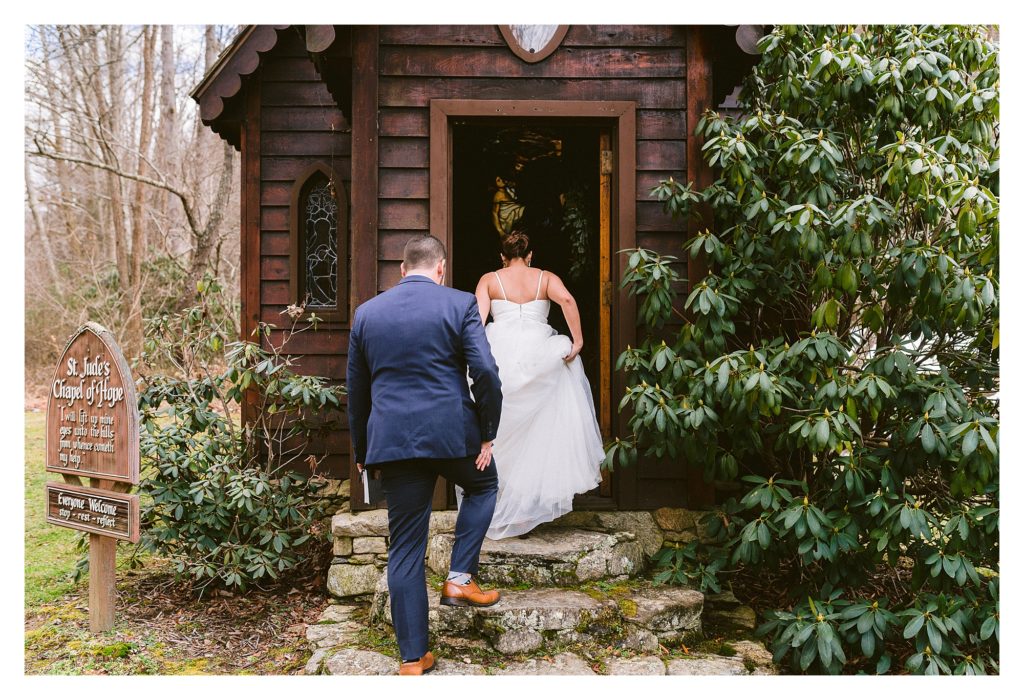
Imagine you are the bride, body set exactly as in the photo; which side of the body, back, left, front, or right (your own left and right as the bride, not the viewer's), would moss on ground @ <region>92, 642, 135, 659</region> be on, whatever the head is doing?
left

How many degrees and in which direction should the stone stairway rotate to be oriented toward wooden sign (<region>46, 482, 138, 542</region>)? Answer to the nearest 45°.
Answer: approximately 90° to its right

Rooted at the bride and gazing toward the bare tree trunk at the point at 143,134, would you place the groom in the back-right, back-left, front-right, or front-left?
back-left

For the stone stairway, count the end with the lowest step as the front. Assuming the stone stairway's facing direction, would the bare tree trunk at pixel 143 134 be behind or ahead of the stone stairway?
behind

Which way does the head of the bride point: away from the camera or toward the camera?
away from the camera

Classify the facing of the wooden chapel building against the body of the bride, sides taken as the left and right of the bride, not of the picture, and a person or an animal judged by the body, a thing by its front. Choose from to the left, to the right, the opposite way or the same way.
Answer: the opposite way

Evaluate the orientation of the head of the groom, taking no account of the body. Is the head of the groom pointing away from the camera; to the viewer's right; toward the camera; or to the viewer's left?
away from the camera

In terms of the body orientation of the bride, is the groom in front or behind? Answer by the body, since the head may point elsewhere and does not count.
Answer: behind

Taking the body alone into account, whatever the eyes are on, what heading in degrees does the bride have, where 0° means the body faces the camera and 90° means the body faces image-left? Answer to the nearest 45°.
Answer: approximately 180°

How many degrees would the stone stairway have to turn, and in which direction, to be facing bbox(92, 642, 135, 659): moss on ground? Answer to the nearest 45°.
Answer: approximately 90° to its right

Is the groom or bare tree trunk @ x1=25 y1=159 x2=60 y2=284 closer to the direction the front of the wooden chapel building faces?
the groom

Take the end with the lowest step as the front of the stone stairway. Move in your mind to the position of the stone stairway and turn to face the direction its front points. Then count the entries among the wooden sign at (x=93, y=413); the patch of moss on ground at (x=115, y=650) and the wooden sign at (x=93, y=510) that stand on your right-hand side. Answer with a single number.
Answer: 3
